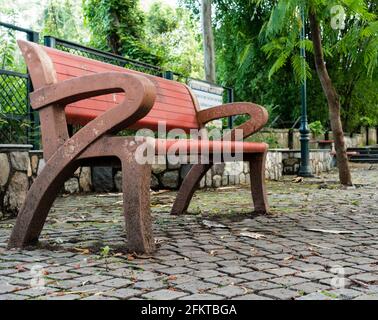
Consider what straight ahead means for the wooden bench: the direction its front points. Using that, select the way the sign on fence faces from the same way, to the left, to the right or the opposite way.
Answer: the same way

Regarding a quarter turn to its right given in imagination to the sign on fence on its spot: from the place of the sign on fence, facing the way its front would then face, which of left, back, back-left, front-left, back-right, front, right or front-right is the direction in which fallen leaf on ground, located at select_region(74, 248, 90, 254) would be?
front-left

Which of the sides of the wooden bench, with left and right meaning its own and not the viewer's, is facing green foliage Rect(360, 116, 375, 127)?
left

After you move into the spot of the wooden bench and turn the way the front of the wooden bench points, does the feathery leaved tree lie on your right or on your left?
on your left

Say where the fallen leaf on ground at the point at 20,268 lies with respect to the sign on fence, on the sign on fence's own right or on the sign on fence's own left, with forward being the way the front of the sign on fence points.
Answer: on the sign on fence's own right

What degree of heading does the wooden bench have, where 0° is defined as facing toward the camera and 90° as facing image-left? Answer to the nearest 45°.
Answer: approximately 315°

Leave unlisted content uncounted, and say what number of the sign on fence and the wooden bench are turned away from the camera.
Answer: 0

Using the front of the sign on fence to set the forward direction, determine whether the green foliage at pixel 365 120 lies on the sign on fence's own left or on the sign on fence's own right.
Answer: on the sign on fence's own left

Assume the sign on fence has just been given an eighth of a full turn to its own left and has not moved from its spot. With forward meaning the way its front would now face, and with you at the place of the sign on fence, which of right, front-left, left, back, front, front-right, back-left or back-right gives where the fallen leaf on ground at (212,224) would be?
right

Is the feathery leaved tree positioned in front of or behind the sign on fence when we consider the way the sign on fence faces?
in front

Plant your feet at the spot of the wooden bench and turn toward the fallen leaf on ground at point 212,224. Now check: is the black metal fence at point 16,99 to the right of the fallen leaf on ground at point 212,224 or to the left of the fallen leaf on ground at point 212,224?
left
